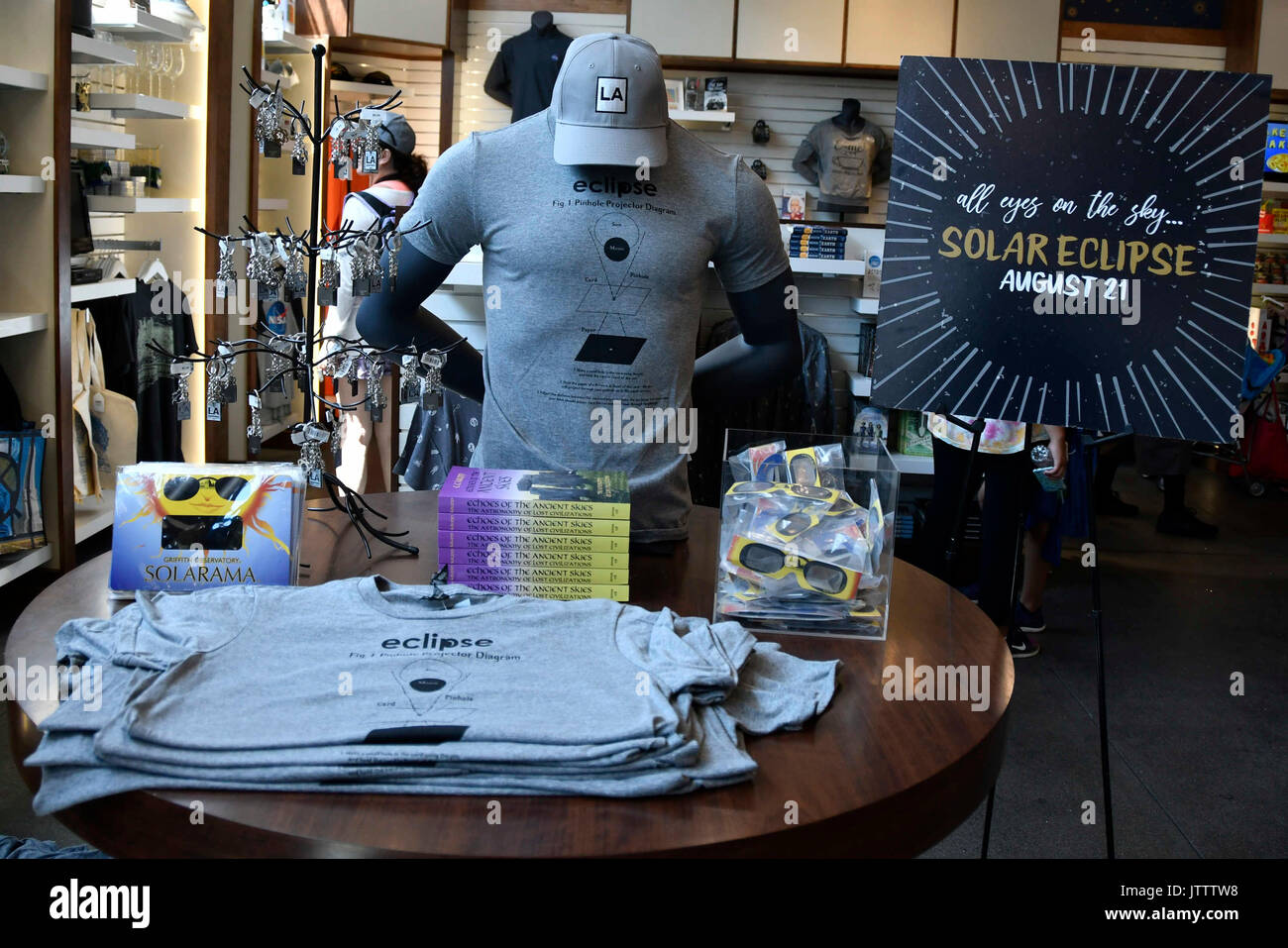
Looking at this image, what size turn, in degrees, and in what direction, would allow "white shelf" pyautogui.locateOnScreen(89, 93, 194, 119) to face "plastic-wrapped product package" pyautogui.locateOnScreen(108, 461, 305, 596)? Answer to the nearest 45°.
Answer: approximately 45° to its right

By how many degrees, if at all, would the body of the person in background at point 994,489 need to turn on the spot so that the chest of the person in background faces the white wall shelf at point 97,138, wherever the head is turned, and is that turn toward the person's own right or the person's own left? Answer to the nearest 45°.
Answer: approximately 135° to the person's own right

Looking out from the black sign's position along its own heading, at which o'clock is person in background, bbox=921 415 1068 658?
The person in background is roughly at 6 o'clock from the black sign.

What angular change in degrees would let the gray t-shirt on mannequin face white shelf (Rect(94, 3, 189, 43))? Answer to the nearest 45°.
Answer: approximately 135° to its right

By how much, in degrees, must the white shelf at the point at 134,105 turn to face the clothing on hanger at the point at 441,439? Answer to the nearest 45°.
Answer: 0° — it already faces it

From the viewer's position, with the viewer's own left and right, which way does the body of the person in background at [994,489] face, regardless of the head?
facing the viewer and to the right of the viewer

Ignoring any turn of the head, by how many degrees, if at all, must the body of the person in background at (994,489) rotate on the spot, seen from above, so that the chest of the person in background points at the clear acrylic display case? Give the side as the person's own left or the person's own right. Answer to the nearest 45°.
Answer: approximately 45° to the person's own right

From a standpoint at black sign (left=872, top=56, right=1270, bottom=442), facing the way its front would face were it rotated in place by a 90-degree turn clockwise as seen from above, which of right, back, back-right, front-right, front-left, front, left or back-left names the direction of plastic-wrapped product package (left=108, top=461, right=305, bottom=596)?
front-left

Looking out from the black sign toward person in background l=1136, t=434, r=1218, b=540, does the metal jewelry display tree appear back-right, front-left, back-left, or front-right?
back-left

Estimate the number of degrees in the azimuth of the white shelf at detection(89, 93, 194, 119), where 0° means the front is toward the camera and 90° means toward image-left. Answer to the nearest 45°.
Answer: approximately 315°
